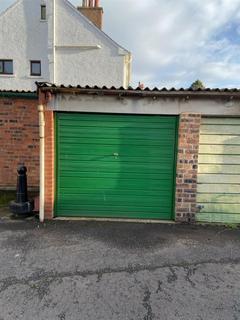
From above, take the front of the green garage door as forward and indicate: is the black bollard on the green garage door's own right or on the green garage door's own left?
on the green garage door's own right

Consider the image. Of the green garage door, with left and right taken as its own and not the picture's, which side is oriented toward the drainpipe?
right

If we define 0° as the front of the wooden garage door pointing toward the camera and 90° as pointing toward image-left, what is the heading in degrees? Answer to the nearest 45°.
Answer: approximately 0°

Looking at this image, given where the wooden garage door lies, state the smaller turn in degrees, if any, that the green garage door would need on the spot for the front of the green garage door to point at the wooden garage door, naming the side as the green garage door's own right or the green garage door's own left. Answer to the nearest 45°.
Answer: approximately 90° to the green garage door's own left

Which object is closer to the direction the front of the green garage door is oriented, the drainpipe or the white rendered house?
the drainpipe

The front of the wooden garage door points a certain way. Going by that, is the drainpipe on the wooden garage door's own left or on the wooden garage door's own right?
on the wooden garage door's own right

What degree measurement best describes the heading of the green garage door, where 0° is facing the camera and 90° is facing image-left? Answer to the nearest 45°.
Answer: approximately 0°

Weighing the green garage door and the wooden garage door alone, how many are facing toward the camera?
2

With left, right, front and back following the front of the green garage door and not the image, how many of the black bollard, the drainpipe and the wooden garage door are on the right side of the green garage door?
2

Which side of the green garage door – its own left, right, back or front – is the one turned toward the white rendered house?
back
